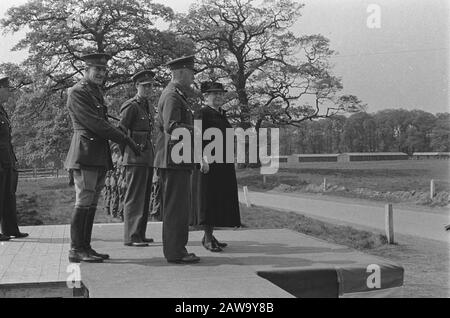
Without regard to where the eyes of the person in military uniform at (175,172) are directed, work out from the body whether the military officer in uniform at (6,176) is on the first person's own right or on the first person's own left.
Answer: on the first person's own left

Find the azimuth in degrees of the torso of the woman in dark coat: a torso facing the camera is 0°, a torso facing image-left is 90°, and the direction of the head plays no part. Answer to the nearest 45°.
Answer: approximately 315°

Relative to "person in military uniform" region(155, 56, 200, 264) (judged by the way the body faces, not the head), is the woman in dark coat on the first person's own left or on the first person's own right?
on the first person's own left

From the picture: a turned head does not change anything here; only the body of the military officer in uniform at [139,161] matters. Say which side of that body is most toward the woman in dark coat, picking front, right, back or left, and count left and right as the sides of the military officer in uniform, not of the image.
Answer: front

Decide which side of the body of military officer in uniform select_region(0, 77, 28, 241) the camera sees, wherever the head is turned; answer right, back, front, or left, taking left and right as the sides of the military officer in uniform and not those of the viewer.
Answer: right

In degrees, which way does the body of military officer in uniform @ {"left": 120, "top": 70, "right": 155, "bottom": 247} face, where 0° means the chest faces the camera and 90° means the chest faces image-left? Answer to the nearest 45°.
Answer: approximately 315°

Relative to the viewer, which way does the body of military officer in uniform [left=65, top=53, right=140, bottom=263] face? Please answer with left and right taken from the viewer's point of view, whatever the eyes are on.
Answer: facing to the right of the viewer

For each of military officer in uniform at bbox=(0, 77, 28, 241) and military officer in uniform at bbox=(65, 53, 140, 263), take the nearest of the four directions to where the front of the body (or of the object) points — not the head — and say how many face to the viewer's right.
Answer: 2

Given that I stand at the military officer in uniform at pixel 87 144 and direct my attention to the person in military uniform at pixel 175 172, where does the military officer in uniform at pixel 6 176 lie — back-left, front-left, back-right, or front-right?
back-left

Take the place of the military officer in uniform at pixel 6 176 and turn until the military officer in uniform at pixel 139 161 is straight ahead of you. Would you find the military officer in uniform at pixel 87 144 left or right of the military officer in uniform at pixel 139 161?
right

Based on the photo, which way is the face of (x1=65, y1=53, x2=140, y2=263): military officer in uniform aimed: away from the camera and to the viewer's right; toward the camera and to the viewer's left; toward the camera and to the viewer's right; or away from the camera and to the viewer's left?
toward the camera and to the viewer's right

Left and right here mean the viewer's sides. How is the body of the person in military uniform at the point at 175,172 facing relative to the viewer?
facing to the right of the viewer

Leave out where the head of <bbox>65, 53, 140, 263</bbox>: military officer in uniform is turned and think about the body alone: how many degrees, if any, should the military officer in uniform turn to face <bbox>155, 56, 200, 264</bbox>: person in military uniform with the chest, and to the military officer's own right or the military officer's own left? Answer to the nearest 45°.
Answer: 0° — they already face them
